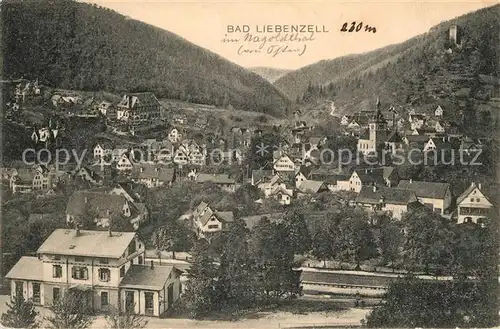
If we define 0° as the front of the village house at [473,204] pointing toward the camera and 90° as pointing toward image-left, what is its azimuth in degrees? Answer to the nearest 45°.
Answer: approximately 0°

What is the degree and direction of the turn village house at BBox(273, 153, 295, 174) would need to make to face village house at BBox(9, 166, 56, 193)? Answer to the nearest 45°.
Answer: approximately 90° to its right

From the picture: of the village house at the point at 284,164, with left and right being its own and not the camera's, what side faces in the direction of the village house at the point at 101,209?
front

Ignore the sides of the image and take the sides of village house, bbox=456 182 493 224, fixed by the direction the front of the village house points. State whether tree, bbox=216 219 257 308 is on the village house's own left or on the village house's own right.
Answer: on the village house's own right

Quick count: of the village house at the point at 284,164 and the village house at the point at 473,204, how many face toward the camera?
2

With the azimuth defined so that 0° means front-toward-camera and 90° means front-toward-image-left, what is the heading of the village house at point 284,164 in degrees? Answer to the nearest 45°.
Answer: approximately 0°
